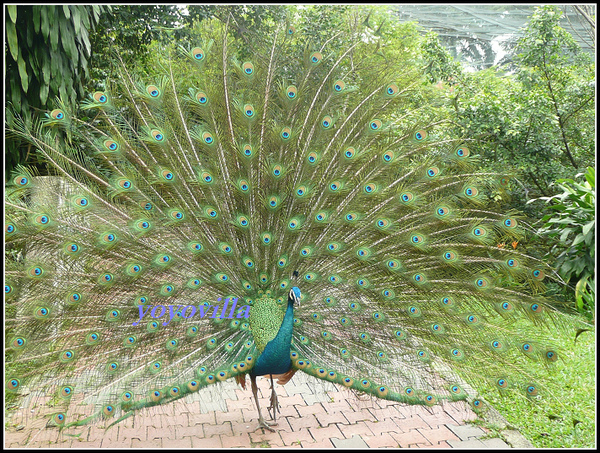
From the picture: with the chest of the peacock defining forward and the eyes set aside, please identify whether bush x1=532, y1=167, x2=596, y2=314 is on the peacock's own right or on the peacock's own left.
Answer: on the peacock's own left

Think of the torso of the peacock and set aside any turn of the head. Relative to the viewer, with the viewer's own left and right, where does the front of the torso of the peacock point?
facing the viewer and to the right of the viewer
